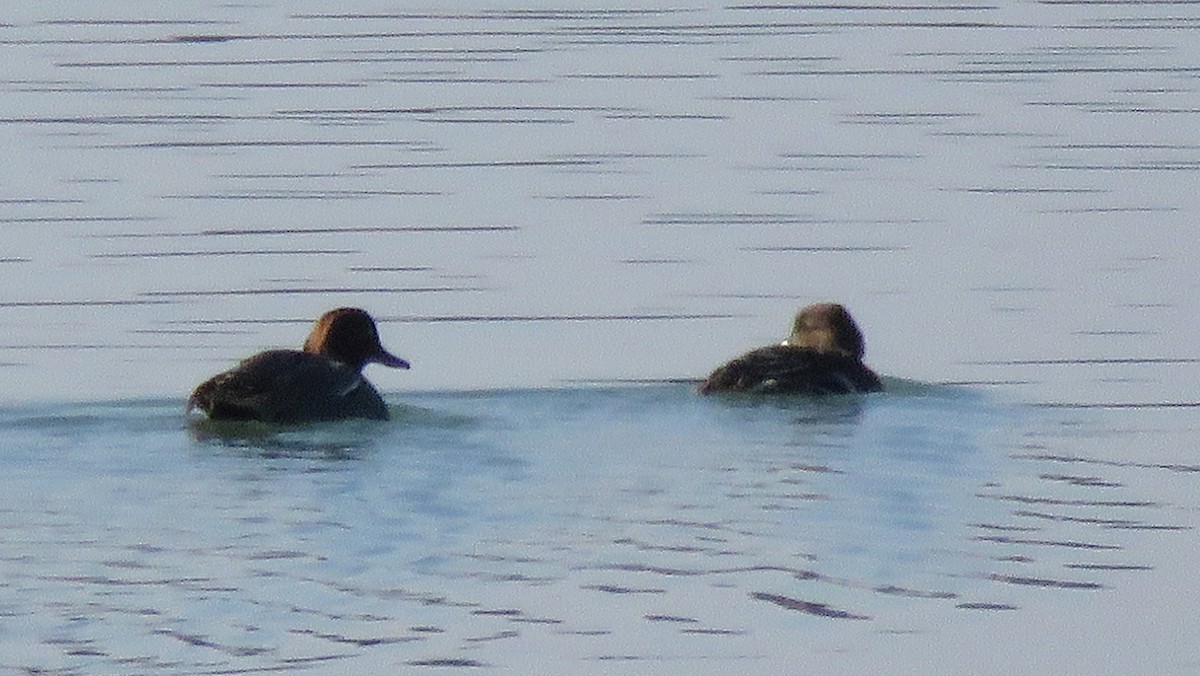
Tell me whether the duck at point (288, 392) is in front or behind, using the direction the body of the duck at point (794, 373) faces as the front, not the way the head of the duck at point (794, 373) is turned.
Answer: behind

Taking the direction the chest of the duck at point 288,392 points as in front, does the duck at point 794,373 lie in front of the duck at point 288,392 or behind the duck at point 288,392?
in front

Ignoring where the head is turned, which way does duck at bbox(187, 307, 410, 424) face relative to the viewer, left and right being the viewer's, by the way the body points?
facing to the right of the viewer
